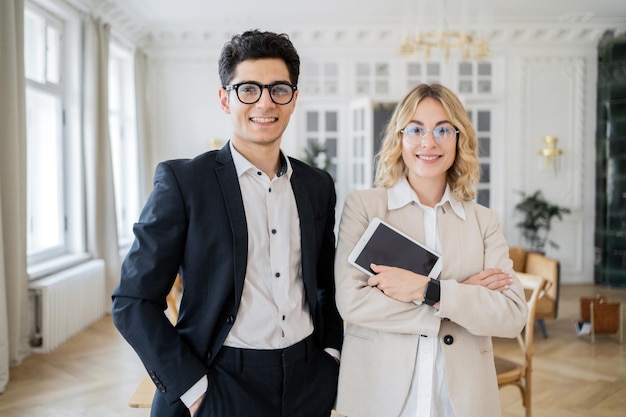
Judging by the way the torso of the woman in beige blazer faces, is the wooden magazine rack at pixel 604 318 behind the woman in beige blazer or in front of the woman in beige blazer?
behind

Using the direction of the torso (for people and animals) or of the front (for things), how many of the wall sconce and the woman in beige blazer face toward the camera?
2

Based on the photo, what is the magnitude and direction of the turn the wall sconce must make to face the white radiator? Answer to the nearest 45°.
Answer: approximately 45° to its right

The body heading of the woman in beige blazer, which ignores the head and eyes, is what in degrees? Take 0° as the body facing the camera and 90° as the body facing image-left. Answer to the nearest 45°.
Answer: approximately 0°

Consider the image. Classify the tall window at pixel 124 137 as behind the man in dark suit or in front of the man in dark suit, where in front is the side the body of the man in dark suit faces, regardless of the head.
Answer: behind

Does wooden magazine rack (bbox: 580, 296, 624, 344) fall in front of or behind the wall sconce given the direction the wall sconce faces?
in front

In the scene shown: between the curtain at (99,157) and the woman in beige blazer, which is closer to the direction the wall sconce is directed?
the woman in beige blazer

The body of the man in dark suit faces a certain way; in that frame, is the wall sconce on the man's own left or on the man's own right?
on the man's own left

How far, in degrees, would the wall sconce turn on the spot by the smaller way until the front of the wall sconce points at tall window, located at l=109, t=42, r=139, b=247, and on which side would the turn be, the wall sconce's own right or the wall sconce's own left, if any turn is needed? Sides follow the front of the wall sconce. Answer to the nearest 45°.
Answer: approximately 45° to the wall sconce's own right

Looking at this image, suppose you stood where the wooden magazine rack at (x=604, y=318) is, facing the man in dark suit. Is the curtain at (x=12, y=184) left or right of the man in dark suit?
right
